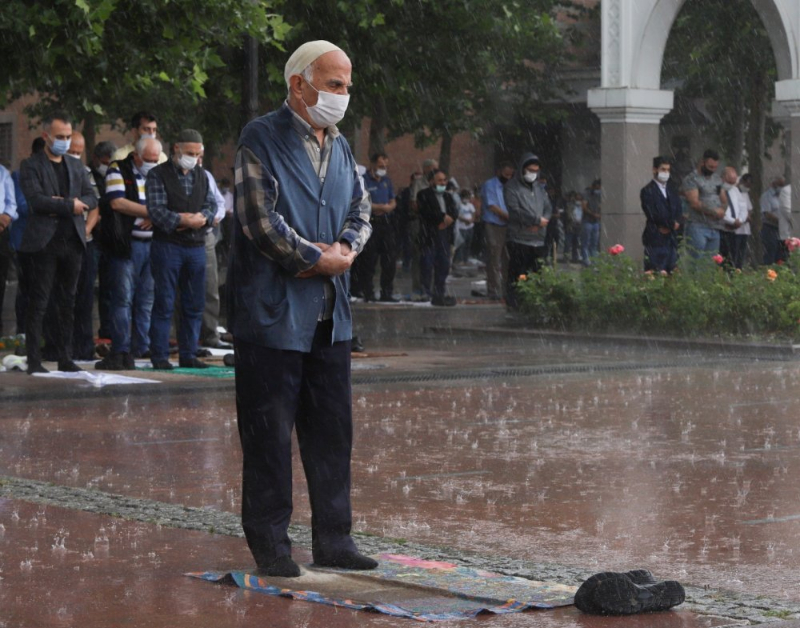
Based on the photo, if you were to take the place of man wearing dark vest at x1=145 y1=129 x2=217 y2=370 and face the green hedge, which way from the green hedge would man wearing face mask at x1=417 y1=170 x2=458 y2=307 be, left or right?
left

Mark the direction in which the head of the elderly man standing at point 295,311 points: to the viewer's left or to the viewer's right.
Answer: to the viewer's right

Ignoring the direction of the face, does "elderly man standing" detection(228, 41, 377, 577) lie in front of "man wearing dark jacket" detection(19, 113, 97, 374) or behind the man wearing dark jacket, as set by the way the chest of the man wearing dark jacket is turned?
in front

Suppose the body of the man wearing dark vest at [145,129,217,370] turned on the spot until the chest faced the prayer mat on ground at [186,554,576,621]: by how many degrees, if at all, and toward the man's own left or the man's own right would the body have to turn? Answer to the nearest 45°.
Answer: approximately 45° to the man's own right

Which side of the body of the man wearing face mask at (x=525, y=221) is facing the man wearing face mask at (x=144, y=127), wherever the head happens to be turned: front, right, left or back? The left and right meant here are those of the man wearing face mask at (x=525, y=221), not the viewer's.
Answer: right

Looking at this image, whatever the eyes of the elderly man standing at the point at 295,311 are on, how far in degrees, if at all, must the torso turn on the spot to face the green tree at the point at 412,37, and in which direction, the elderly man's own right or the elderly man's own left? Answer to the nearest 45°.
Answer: approximately 135° to the elderly man's own left
